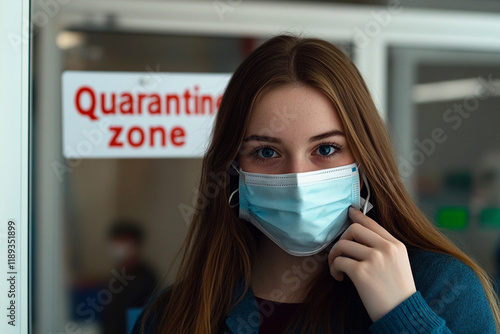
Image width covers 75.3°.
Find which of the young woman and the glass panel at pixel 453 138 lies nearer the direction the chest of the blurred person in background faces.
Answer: the young woman

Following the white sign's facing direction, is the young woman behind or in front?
in front

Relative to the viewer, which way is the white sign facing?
toward the camera

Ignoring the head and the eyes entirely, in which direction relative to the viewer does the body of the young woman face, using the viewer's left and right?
facing the viewer

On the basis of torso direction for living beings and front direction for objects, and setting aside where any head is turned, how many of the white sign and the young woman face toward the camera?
2

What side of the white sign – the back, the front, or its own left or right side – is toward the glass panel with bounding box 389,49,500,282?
left

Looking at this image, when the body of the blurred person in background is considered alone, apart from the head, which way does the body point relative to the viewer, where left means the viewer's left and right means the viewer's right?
facing the viewer and to the left of the viewer
